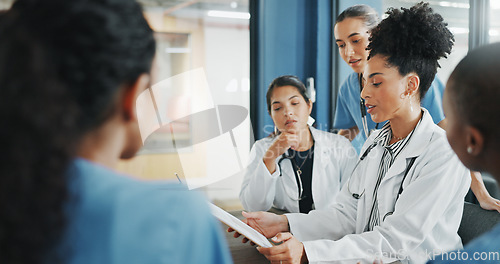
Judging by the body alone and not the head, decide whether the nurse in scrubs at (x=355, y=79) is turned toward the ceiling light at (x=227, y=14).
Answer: no

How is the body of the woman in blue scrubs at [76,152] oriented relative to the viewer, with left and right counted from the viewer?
facing away from the viewer and to the right of the viewer

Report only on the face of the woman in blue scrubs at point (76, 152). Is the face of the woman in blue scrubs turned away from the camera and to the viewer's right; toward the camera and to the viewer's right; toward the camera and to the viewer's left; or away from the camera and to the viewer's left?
away from the camera and to the viewer's right

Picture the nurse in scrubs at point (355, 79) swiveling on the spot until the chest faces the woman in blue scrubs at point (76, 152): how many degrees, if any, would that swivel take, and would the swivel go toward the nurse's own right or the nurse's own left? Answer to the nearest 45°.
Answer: approximately 45° to the nurse's own left

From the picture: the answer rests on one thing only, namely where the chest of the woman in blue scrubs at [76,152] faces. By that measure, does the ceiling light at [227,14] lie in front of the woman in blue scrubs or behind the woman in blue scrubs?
in front

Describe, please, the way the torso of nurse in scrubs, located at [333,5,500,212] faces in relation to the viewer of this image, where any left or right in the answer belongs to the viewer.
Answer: facing the viewer and to the left of the viewer

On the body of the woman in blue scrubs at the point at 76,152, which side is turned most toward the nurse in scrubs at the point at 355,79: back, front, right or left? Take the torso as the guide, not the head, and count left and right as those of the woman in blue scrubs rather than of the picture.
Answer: front

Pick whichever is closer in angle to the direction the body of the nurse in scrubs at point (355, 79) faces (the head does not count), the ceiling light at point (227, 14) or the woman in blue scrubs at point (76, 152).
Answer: the woman in blue scrubs
